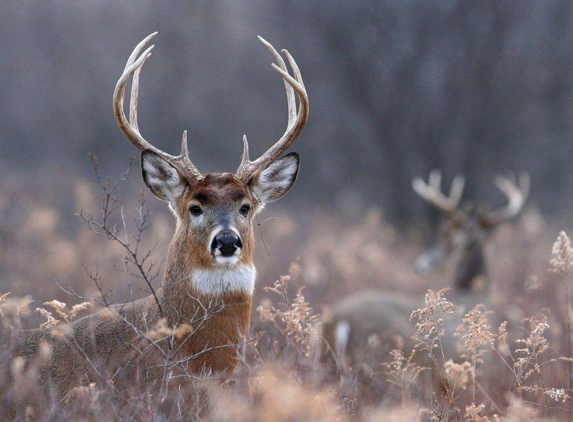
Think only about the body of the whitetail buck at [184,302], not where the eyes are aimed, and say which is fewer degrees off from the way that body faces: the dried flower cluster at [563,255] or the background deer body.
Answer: the dried flower cluster

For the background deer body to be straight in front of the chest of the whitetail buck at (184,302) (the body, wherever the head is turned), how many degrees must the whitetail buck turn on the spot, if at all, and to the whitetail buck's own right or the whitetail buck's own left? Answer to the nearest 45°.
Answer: approximately 90° to the whitetail buck's own left

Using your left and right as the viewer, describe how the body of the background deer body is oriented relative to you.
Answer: facing away from the viewer and to the right of the viewer

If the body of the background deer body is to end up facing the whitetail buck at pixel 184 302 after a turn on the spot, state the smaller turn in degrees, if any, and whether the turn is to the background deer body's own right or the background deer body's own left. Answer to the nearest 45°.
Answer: approximately 135° to the background deer body's own right

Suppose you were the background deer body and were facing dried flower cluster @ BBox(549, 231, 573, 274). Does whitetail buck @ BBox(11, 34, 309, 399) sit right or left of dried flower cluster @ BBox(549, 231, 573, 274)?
right

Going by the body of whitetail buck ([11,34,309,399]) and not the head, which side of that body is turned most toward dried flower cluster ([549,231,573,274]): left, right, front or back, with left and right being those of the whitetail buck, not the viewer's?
front

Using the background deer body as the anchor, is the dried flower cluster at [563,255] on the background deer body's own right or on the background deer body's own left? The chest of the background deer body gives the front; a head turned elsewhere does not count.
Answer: on the background deer body's own right

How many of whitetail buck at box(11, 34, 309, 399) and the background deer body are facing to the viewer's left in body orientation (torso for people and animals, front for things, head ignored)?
0

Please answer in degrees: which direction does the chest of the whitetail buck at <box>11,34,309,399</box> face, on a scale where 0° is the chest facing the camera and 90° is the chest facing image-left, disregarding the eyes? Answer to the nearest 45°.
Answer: approximately 315°
